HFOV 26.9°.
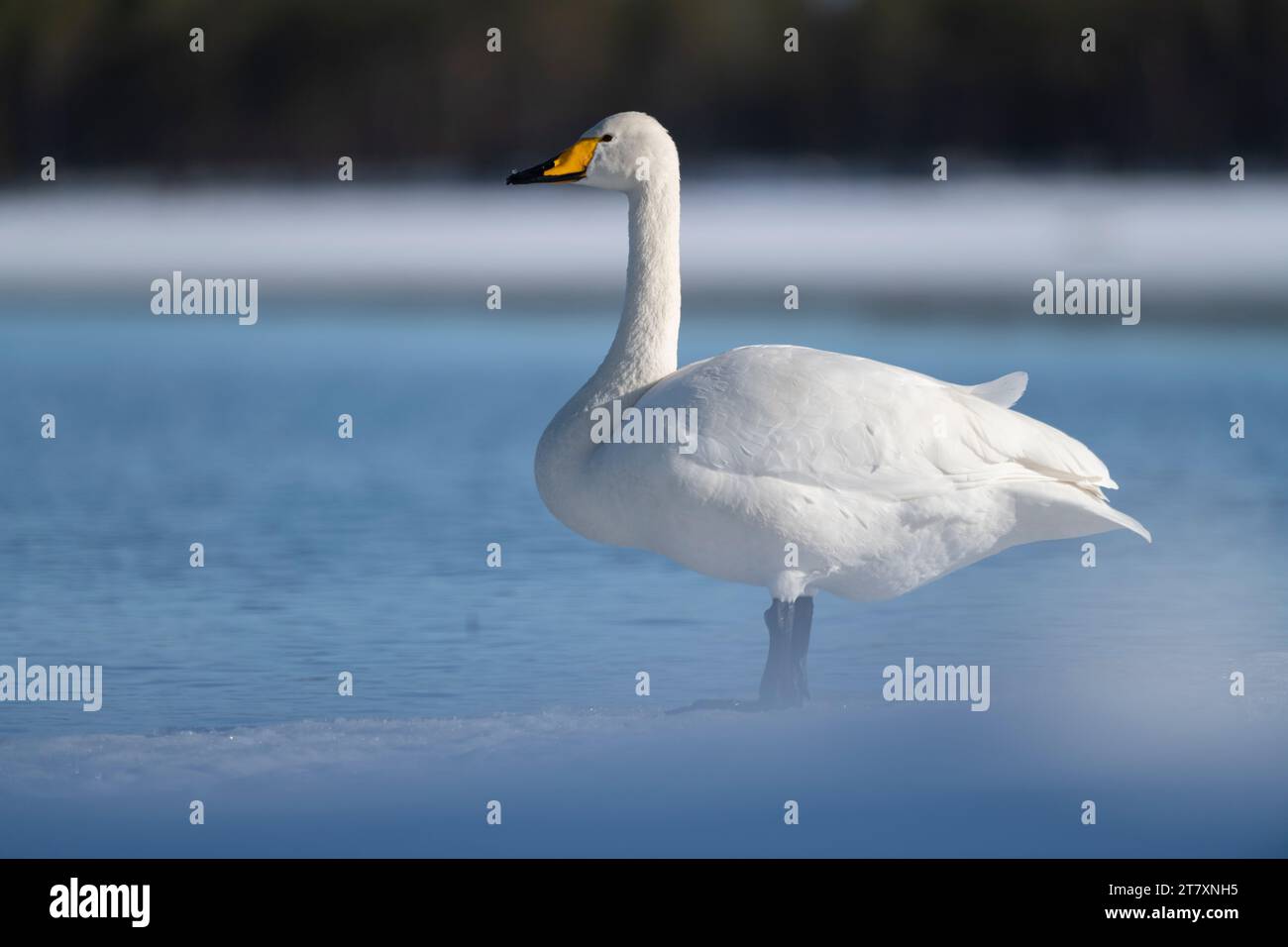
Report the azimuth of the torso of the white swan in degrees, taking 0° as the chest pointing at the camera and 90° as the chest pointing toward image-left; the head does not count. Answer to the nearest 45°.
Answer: approximately 90°
